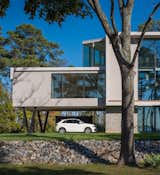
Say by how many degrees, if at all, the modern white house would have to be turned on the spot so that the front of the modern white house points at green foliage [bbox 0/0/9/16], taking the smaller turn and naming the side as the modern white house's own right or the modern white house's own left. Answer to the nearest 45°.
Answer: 0° — it already faces it

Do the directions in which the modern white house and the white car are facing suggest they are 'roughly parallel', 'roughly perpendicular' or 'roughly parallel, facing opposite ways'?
roughly perpendicular

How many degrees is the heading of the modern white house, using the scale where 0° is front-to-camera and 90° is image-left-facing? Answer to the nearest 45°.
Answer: approximately 0°

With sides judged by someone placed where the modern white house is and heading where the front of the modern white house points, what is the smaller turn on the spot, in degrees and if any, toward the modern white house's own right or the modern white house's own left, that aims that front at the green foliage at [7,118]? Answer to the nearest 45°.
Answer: approximately 135° to the modern white house's own right

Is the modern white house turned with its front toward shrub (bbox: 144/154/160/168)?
yes
